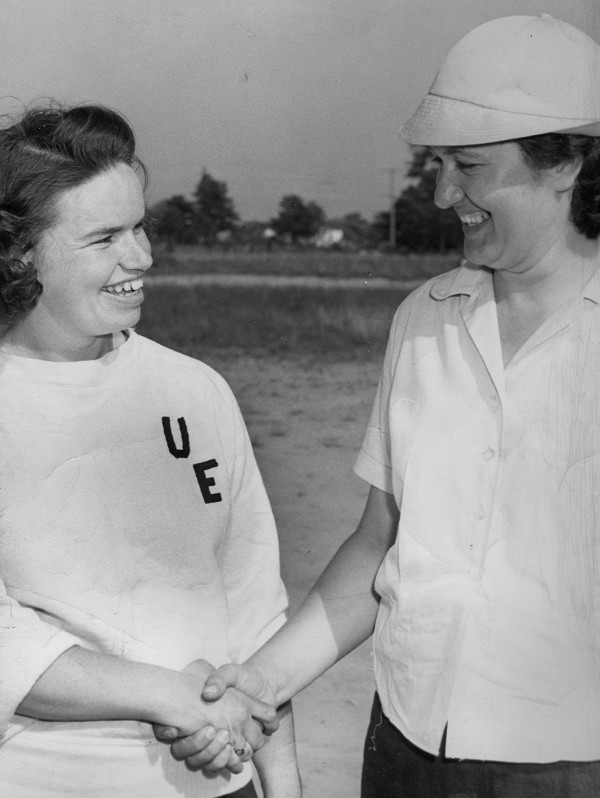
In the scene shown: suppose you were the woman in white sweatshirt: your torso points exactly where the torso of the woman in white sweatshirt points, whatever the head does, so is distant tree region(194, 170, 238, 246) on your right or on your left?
on your left

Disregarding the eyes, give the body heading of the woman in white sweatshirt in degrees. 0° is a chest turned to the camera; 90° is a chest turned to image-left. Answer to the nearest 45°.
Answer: approximately 315°

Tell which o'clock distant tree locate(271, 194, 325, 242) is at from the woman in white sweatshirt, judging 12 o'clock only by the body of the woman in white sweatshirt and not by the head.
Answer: The distant tree is roughly at 8 o'clock from the woman in white sweatshirt.

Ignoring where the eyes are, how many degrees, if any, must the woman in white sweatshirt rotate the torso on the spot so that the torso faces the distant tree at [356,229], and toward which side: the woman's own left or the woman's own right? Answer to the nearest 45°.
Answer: approximately 90° to the woman's own left

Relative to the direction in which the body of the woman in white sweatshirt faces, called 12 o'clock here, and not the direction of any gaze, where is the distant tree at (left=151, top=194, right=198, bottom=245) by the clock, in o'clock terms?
The distant tree is roughly at 8 o'clock from the woman in white sweatshirt.
